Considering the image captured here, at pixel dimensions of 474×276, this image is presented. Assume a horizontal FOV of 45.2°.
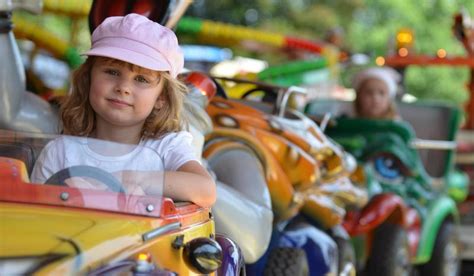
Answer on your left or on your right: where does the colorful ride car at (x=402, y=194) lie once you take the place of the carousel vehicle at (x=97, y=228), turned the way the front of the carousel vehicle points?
on your left

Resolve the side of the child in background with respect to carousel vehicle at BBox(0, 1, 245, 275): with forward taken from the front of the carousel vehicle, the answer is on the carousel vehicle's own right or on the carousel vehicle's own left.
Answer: on the carousel vehicle's own left

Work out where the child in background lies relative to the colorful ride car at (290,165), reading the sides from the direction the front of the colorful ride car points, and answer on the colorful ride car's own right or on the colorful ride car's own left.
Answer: on the colorful ride car's own left

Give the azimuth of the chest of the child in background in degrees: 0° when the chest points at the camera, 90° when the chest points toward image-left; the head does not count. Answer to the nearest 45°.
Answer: approximately 0°

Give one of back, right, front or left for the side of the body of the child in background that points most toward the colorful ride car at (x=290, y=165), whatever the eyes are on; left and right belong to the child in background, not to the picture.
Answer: front

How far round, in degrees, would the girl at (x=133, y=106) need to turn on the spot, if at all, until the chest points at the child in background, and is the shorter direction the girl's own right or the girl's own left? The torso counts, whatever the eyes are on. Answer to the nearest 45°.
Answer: approximately 135° to the girl's own left

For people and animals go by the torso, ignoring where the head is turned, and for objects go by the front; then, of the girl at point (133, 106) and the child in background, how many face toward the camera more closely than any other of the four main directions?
2
